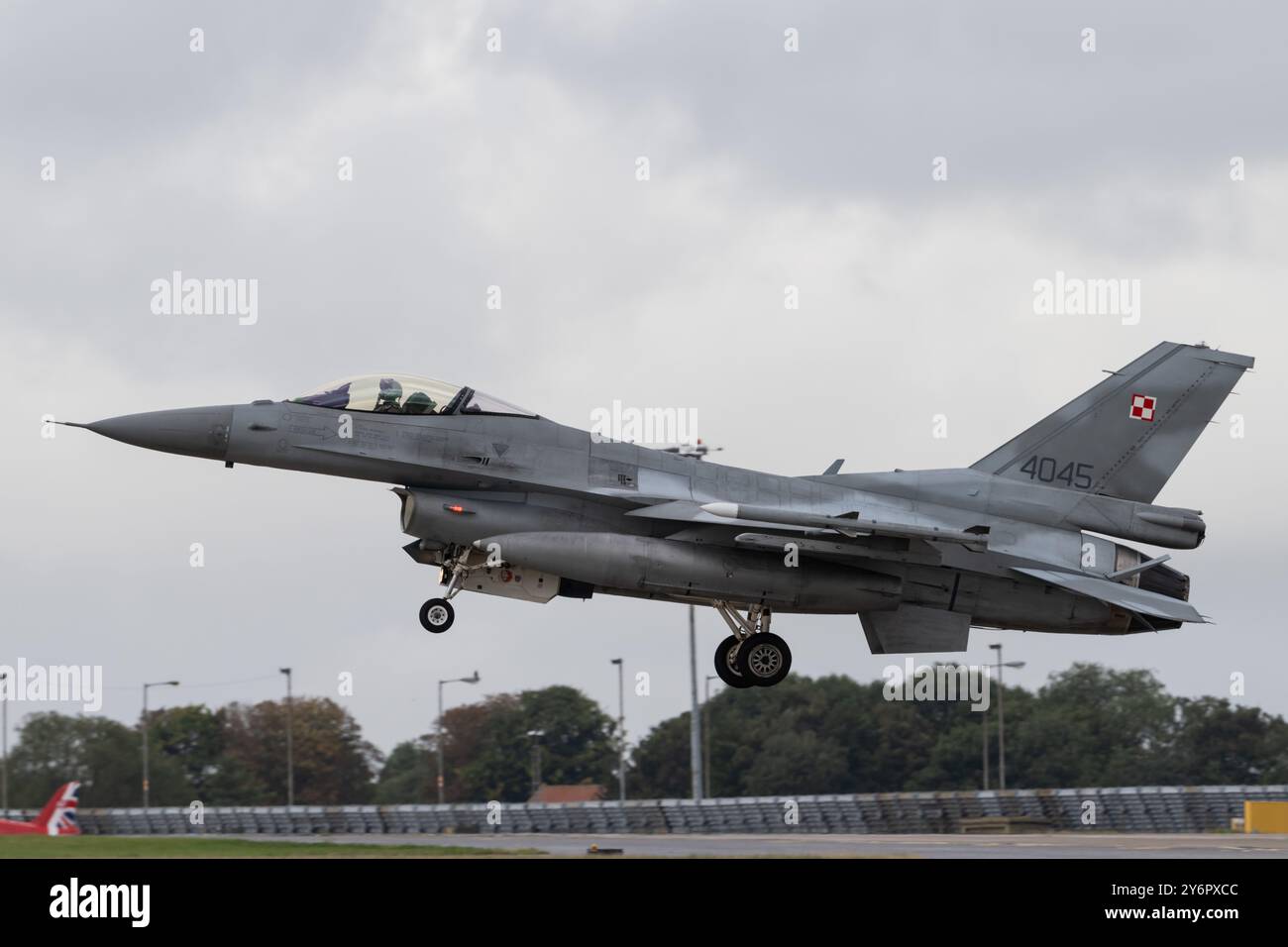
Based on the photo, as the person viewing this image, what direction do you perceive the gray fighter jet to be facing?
facing to the left of the viewer
